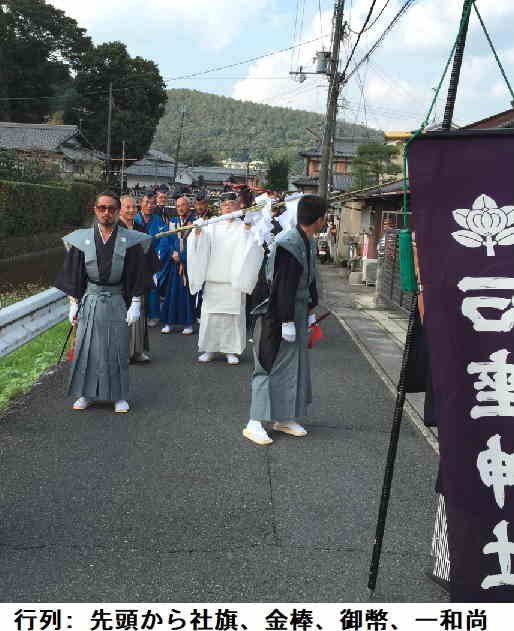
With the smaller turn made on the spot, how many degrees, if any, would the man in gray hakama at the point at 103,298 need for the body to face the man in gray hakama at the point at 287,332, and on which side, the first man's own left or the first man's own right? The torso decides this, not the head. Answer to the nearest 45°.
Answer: approximately 45° to the first man's own left

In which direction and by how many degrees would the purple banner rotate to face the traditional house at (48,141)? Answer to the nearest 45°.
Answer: approximately 135° to its right

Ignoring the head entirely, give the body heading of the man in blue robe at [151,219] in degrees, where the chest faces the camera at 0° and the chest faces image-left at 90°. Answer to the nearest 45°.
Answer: approximately 0°

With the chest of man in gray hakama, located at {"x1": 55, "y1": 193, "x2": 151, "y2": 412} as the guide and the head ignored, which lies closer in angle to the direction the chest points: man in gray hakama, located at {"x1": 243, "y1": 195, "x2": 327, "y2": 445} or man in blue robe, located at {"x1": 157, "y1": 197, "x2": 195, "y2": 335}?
the man in gray hakama

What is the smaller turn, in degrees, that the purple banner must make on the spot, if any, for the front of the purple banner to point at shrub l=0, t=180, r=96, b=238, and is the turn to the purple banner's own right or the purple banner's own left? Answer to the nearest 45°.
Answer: approximately 135° to the purple banner's own right

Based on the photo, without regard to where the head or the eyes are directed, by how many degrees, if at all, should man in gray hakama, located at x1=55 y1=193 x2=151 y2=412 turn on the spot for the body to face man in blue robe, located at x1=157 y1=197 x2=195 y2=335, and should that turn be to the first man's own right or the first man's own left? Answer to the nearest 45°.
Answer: approximately 180°

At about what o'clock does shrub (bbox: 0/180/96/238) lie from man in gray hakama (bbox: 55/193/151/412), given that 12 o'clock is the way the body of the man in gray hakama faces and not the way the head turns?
The shrub is roughly at 6 o'clock from the man in gray hakama.
